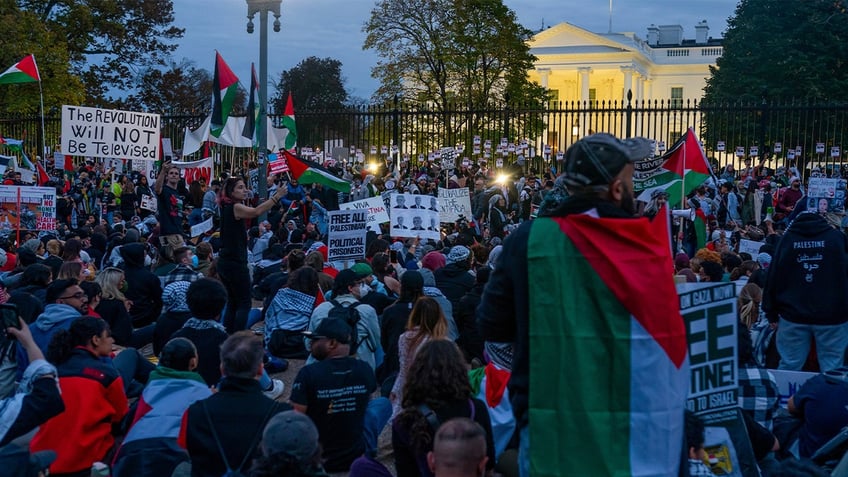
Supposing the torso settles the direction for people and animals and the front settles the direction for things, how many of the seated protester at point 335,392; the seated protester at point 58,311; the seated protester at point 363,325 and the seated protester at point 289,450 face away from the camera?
3

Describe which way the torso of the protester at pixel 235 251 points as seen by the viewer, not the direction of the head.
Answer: to the viewer's right

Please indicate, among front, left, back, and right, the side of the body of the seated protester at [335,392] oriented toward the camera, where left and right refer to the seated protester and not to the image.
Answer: back

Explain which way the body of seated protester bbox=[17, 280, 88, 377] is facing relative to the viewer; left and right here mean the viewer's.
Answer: facing to the right of the viewer

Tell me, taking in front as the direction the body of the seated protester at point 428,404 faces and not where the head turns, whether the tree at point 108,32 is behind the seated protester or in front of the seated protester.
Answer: in front

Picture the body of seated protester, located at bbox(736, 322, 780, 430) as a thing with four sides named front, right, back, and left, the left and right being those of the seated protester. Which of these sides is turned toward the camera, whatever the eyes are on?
back

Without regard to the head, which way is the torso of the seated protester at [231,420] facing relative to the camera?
away from the camera

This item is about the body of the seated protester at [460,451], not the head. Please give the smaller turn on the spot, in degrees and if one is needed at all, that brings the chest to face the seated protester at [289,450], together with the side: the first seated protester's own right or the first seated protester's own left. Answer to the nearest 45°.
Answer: approximately 90° to the first seated protester's own left

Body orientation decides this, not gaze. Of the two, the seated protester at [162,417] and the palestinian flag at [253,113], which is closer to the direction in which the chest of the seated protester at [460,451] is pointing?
the palestinian flag

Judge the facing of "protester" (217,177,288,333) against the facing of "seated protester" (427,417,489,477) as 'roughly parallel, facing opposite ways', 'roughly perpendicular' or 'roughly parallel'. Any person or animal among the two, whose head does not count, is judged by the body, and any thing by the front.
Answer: roughly perpendicular

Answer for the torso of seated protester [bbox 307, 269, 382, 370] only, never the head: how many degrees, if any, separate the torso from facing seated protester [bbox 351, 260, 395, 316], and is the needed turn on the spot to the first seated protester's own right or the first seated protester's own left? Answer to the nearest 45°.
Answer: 0° — they already face them

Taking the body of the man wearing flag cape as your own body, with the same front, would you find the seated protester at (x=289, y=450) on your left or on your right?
on your left

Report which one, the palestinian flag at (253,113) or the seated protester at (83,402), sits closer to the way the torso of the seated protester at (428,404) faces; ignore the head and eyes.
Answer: the palestinian flag

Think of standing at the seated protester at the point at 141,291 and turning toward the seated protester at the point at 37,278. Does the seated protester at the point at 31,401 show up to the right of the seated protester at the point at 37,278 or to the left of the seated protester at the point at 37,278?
left

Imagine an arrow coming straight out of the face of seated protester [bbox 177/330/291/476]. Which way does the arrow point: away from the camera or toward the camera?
away from the camera

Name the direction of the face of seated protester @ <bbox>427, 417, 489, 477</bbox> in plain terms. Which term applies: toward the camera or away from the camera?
away from the camera

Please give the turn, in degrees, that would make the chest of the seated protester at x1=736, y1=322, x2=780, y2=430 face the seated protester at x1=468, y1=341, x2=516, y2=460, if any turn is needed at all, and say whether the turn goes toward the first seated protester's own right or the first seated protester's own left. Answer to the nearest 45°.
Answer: approximately 90° to the first seated protester's own left
